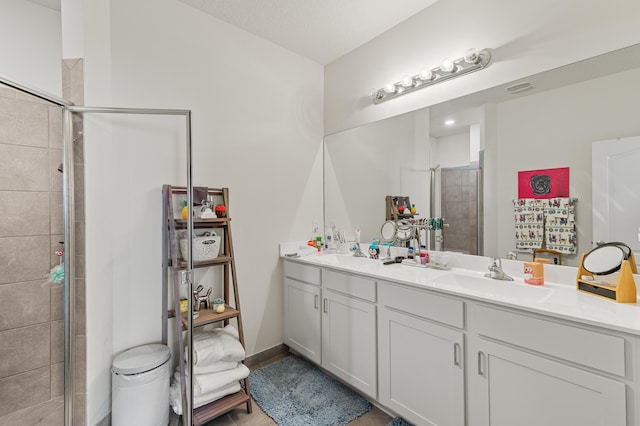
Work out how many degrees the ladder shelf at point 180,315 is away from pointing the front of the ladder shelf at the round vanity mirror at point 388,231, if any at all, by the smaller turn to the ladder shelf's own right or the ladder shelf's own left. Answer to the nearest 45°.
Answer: approximately 45° to the ladder shelf's own left

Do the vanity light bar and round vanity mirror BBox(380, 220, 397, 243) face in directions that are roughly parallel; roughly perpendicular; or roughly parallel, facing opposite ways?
roughly parallel

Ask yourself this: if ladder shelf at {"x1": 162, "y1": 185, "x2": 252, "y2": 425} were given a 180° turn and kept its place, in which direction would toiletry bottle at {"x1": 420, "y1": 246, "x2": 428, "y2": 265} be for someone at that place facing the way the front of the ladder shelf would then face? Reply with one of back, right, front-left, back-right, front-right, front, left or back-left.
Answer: back-right

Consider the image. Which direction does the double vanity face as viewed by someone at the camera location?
facing the viewer and to the left of the viewer

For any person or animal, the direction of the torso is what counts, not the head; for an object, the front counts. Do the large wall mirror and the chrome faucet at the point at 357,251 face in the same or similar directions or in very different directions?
same or similar directions

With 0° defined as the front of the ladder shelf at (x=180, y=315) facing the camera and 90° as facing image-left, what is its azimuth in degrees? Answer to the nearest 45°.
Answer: approximately 315°

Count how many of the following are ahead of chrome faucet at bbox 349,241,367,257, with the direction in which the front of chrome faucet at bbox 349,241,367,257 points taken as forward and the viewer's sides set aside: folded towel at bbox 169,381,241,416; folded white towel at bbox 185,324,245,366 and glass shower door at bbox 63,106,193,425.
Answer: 3

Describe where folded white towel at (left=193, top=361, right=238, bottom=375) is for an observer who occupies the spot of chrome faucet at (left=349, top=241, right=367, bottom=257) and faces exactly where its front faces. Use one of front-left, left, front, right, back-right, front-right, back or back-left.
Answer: front

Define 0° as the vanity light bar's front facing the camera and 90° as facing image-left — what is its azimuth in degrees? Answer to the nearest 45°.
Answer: approximately 45°

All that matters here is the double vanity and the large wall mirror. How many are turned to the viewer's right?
0

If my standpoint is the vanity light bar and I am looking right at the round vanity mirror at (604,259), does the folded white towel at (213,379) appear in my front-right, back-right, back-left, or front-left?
back-right

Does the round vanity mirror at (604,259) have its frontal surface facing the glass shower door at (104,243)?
yes
